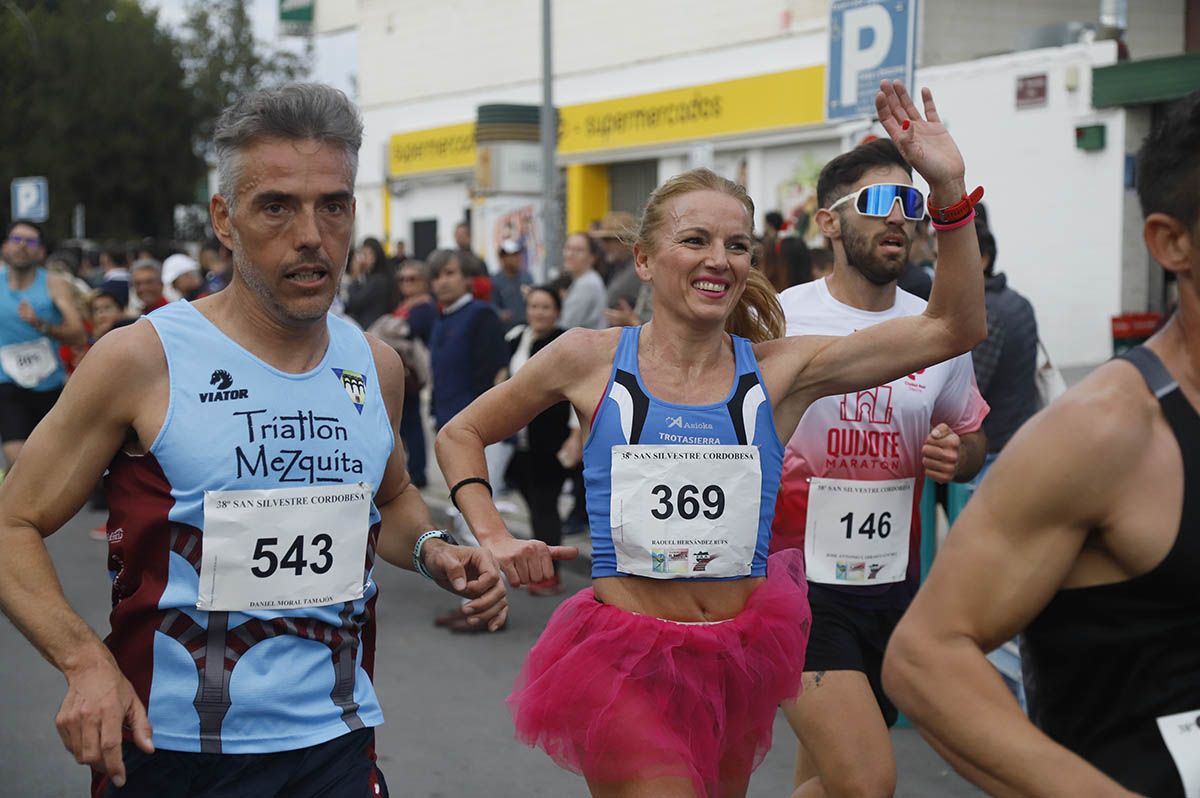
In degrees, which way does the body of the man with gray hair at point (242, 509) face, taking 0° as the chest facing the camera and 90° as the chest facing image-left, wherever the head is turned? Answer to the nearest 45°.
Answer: approximately 315°

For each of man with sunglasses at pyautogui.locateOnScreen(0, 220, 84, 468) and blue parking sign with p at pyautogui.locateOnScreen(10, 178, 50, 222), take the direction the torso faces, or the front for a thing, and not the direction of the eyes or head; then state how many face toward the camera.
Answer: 2

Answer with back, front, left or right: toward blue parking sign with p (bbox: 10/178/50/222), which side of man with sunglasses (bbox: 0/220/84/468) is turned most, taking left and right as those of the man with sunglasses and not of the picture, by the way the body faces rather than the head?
back

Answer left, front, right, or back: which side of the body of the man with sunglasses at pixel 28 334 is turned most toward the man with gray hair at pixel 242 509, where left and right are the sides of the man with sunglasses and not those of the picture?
front

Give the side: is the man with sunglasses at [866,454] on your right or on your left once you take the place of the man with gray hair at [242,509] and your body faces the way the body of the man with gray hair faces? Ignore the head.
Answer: on your left

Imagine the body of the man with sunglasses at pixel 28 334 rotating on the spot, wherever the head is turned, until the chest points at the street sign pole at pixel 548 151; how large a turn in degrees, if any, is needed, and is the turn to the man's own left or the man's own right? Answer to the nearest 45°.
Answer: approximately 135° to the man's own left

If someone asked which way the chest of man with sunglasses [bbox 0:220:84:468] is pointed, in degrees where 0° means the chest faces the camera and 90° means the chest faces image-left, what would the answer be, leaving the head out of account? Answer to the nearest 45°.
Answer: approximately 0°

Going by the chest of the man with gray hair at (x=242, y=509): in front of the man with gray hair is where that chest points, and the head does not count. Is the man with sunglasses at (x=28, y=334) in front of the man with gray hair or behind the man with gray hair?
behind

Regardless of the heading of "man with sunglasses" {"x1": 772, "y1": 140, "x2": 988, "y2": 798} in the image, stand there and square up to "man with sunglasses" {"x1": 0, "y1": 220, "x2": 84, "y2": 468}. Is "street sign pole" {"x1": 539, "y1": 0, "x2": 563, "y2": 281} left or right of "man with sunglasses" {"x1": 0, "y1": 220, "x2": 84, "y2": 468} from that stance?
right
